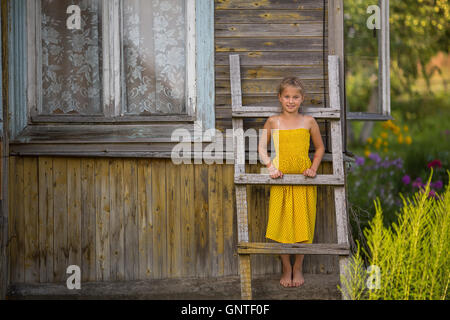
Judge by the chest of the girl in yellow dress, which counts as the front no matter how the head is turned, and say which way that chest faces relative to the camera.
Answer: toward the camera

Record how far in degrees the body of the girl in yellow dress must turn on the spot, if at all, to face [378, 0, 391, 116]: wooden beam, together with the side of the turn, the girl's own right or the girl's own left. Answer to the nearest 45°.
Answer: approximately 135° to the girl's own left

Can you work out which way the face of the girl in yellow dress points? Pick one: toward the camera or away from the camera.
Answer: toward the camera

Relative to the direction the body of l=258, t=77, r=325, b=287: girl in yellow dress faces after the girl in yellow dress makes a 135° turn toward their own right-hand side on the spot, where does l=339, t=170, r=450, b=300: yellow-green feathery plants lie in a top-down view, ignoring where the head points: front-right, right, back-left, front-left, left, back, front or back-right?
back

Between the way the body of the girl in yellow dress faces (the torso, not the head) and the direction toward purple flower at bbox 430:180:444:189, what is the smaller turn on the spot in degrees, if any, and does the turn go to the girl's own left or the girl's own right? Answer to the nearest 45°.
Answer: approximately 135° to the girl's own left
